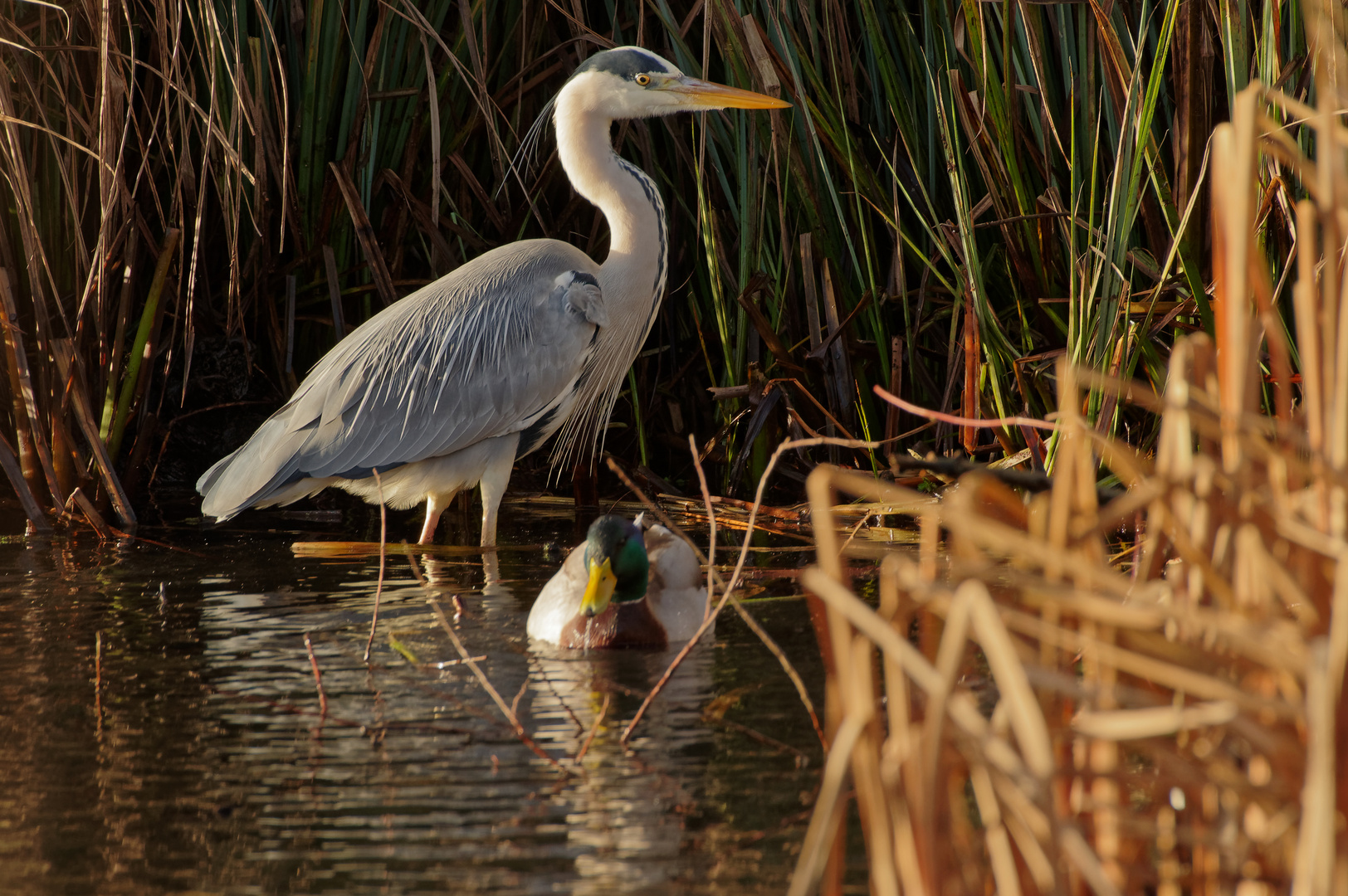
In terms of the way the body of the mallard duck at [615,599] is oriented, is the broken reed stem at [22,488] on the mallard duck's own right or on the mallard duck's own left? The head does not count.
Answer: on the mallard duck's own right

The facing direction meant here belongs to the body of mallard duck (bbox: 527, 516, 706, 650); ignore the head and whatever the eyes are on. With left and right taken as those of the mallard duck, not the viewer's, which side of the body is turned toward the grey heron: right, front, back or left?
back

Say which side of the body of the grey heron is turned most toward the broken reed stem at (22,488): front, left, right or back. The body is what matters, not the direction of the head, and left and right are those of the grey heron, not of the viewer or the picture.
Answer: back

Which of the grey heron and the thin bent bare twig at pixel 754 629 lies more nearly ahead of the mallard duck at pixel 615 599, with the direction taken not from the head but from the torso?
the thin bent bare twig

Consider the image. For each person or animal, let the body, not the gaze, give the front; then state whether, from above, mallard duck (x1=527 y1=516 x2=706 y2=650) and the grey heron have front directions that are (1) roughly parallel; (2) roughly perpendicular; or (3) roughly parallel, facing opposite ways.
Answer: roughly perpendicular

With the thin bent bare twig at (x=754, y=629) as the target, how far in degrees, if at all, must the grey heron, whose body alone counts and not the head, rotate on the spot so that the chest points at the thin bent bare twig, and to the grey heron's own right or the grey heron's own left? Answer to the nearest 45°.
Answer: approximately 90° to the grey heron's own right

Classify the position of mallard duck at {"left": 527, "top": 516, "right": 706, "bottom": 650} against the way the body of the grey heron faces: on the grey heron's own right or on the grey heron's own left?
on the grey heron's own right

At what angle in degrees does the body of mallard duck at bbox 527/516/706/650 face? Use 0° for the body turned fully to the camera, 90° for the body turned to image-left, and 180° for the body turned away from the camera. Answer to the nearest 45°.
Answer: approximately 0°

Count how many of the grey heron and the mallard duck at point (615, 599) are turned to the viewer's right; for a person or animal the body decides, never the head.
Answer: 1

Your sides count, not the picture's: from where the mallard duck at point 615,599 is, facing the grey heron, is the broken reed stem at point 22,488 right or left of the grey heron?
left

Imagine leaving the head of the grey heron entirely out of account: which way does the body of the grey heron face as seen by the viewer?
to the viewer's right
